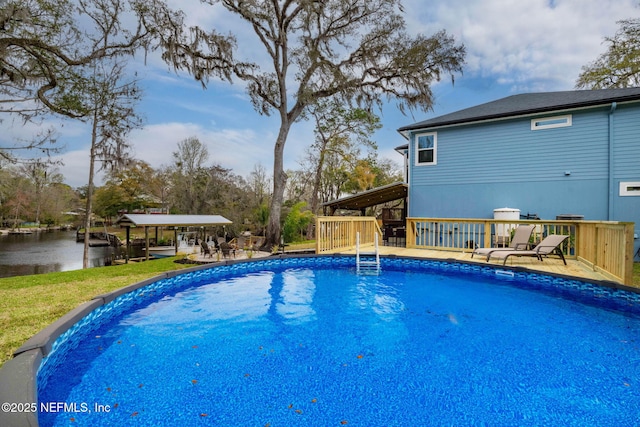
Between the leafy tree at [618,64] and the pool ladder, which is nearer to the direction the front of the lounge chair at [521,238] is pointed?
the pool ladder

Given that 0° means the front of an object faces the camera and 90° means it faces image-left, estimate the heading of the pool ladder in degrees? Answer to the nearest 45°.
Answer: approximately 0°

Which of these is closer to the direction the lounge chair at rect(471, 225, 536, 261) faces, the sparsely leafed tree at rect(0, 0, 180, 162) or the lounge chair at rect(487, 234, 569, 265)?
the sparsely leafed tree

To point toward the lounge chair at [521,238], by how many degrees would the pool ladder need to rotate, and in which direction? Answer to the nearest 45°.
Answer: approximately 90° to its left

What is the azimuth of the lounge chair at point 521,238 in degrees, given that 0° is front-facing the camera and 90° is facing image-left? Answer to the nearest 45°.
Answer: approximately 45°

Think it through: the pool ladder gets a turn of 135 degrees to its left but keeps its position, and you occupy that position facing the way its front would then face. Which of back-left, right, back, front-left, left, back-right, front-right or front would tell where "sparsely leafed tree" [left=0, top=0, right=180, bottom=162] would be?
back-left

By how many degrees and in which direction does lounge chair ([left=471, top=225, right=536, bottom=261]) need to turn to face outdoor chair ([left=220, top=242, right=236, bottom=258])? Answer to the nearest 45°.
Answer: approximately 45° to its right
